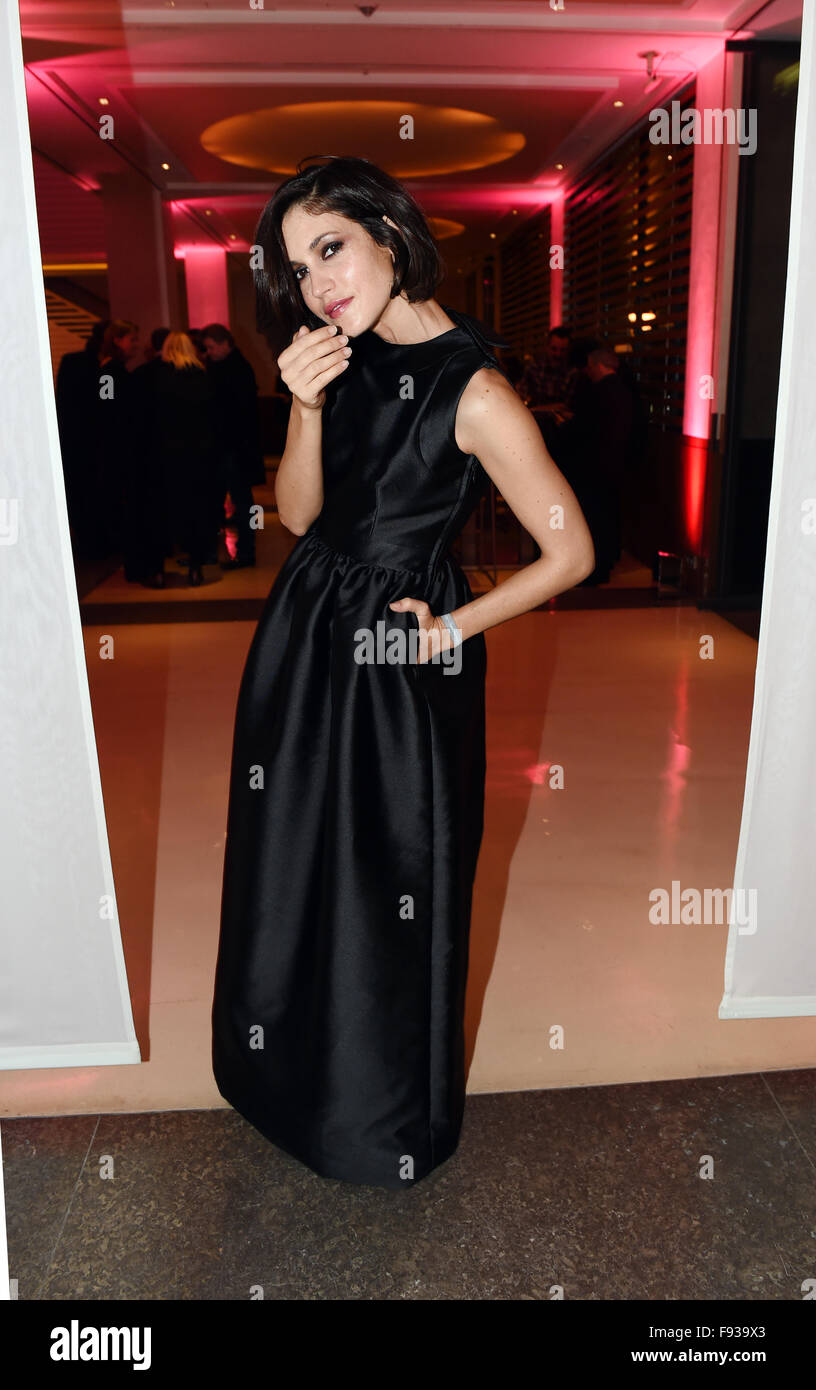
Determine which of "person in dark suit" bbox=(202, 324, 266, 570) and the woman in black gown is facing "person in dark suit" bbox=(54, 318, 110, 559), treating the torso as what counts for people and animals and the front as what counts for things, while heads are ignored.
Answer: "person in dark suit" bbox=(202, 324, 266, 570)

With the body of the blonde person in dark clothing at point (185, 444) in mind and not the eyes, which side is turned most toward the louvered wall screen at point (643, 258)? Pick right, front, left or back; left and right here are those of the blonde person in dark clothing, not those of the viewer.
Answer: right

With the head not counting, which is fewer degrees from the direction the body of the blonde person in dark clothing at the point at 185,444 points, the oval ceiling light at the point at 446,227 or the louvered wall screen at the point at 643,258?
the oval ceiling light

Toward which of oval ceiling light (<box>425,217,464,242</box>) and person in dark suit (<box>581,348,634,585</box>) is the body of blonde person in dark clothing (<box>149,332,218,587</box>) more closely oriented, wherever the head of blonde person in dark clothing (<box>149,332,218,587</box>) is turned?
the oval ceiling light

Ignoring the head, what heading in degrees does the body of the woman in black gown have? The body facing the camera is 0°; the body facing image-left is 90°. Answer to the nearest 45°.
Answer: approximately 45°

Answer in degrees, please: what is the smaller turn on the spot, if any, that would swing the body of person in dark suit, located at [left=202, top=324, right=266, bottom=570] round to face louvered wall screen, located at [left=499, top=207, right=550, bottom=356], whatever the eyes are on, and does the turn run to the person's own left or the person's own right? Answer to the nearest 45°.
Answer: approximately 135° to the person's own right

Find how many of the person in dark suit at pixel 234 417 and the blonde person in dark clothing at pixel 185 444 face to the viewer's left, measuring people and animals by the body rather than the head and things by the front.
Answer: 1

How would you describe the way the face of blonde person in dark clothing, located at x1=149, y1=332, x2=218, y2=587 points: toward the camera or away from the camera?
away from the camera

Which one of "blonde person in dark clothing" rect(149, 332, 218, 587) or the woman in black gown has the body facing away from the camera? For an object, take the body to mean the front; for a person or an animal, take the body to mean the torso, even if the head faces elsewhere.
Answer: the blonde person in dark clothing

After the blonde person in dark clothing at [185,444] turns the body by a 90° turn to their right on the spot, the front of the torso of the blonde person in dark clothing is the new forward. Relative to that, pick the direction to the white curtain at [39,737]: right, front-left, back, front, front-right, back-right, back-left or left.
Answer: right

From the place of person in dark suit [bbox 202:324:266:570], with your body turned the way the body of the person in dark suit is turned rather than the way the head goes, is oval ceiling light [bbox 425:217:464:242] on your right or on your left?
on your right

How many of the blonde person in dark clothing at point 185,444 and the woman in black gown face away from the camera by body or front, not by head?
1

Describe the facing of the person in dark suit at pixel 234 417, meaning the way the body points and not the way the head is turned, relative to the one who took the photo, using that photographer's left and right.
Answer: facing to the left of the viewer

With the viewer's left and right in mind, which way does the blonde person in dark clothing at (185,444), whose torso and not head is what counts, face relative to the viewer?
facing away from the viewer
